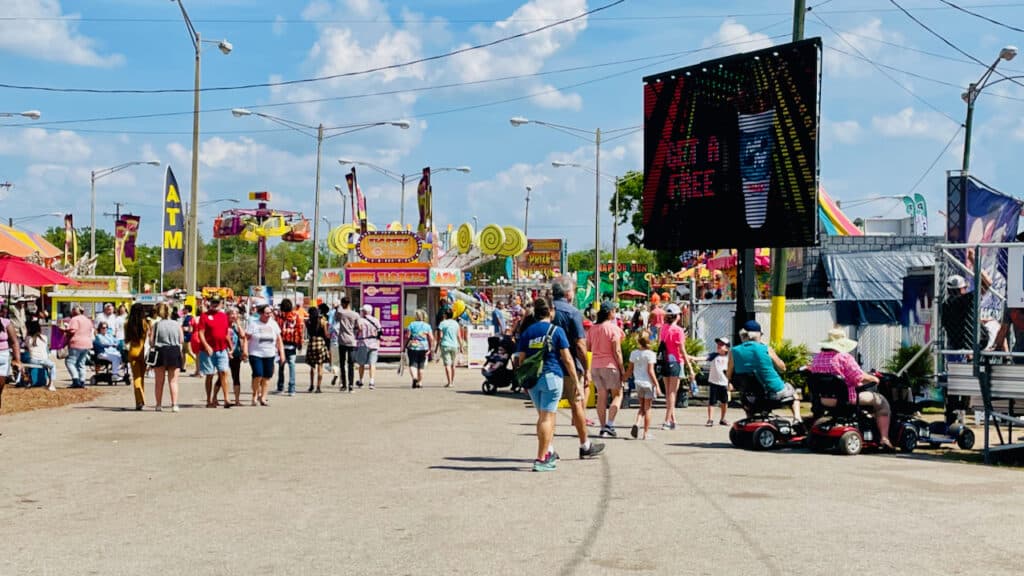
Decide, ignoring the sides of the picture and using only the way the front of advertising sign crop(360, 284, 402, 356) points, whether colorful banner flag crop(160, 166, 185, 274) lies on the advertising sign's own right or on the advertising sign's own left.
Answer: on the advertising sign's own right

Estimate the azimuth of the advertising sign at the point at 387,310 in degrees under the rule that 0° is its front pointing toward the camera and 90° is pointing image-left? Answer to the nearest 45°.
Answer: approximately 0°

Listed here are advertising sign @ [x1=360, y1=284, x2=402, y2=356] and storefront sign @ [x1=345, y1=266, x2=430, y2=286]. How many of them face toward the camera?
2

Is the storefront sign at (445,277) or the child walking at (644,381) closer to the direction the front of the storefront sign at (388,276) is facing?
the child walking

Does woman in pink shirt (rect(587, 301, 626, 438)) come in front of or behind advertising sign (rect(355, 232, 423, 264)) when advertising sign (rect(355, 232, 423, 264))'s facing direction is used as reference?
in front
